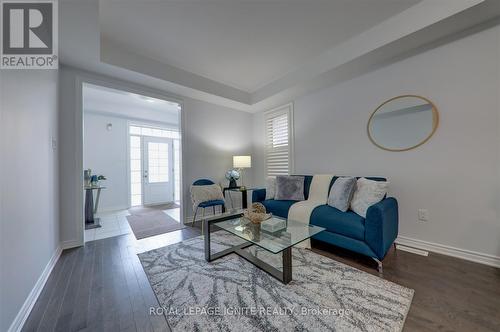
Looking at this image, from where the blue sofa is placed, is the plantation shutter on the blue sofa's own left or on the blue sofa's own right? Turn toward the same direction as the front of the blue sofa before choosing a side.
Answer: on the blue sofa's own right

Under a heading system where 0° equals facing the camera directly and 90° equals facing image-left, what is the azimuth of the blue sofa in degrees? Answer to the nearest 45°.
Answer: approximately 45°

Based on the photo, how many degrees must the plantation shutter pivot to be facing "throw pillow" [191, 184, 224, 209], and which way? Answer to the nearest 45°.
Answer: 0° — it already faces it

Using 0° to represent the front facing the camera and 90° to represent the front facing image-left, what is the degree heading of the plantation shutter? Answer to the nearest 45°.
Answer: approximately 45°

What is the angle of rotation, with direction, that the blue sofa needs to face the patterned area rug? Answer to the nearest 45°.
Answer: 0° — it already faces it

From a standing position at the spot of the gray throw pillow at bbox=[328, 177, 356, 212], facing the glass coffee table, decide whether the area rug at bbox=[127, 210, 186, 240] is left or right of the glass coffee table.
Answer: right
